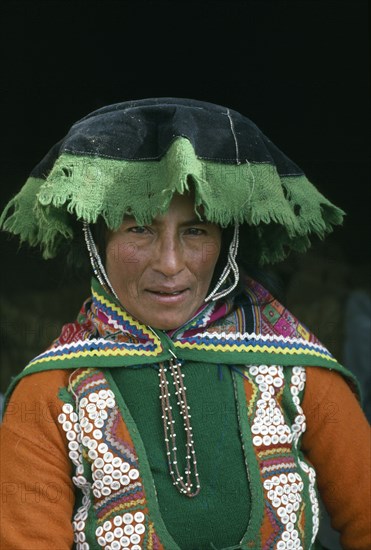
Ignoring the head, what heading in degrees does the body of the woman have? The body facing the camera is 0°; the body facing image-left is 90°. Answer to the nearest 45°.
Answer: approximately 0°
